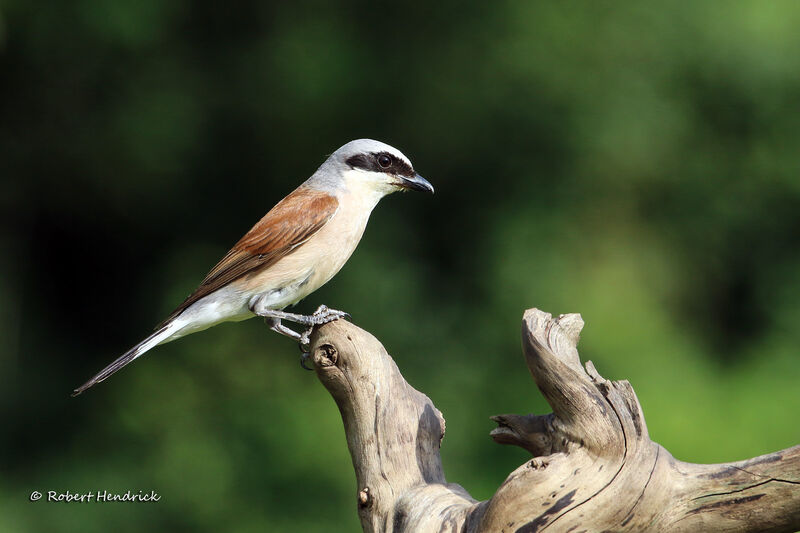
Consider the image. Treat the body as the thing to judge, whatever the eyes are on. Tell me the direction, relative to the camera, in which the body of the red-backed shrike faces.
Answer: to the viewer's right
